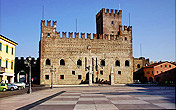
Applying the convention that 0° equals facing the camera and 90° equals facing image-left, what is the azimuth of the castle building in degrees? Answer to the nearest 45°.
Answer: approximately 0°
